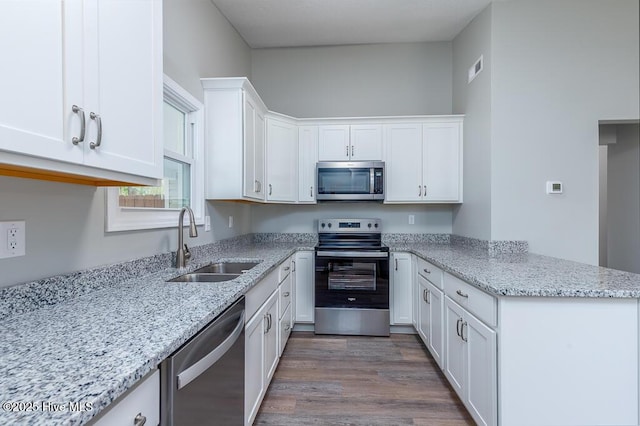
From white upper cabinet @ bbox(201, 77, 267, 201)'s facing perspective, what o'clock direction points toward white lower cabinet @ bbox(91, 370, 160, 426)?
The white lower cabinet is roughly at 3 o'clock from the white upper cabinet.

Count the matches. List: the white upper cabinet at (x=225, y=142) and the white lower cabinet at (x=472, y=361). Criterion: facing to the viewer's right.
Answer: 1

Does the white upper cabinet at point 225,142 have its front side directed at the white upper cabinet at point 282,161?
no

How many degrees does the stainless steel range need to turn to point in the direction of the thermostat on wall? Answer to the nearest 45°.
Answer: approximately 90° to its left

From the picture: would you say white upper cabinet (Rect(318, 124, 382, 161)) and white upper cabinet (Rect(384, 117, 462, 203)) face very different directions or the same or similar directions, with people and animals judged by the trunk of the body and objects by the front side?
same or similar directions

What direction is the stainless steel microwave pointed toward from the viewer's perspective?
toward the camera

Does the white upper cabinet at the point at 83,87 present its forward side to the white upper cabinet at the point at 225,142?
no

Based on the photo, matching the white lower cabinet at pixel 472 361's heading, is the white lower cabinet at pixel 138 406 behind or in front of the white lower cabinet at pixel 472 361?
in front

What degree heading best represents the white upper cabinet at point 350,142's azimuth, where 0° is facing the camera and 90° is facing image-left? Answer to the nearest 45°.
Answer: approximately 0°

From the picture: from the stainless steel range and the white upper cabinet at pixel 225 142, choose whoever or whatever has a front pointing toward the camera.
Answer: the stainless steel range

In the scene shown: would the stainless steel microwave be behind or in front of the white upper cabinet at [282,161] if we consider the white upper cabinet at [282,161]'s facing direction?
in front

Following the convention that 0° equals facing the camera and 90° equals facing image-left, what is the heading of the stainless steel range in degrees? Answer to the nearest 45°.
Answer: approximately 0°
